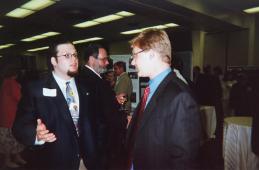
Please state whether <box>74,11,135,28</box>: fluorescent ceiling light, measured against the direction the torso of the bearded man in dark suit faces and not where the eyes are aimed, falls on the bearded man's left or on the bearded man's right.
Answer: on the bearded man's left

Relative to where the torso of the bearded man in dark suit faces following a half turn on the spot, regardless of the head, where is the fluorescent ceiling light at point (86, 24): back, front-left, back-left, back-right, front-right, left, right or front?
front-right

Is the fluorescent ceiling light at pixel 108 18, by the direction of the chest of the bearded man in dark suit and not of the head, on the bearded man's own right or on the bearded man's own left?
on the bearded man's own left

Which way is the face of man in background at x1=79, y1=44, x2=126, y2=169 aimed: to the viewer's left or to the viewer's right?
to the viewer's right

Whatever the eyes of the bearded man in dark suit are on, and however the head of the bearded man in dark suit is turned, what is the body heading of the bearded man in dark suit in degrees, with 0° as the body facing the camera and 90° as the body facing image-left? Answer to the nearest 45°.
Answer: approximately 315°

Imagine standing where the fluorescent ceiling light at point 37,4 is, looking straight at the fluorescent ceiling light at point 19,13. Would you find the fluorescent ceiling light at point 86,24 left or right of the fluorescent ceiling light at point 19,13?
right

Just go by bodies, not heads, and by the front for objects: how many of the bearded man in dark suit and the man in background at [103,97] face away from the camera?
0

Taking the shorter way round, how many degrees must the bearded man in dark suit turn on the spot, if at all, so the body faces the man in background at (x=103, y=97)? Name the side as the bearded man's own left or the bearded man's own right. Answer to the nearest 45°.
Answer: approximately 90° to the bearded man's own left
